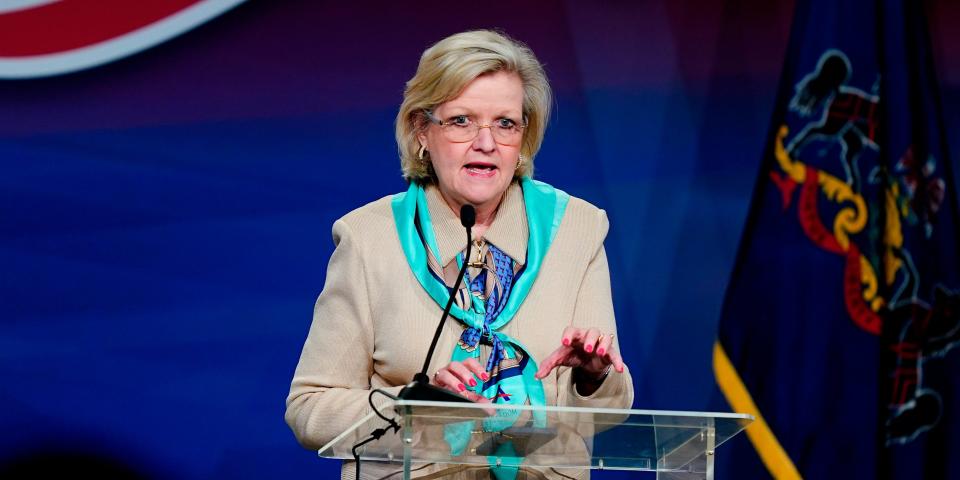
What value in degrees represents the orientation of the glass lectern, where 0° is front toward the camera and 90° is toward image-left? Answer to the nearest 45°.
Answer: approximately 0°

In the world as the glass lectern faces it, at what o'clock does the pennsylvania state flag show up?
The pennsylvania state flag is roughly at 7 o'clock from the glass lectern.

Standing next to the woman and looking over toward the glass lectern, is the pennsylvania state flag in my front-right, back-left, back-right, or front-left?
back-left

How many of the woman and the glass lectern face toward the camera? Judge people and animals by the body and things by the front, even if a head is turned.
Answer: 2

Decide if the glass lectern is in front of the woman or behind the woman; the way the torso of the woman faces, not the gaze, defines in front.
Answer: in front

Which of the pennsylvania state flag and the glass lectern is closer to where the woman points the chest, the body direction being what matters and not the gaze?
the glass lectern

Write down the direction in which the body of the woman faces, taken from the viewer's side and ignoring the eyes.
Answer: toward the camera

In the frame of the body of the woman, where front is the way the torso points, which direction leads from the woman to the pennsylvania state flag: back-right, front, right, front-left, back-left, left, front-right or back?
back-left
